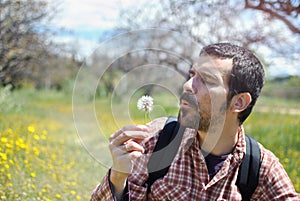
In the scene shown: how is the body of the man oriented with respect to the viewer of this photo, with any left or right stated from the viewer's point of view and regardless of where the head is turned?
facing the viewer and to the left of the viewer

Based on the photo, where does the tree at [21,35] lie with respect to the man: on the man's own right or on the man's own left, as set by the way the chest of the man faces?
on the man's own right

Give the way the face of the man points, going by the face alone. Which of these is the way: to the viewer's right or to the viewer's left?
to the viewer's left
